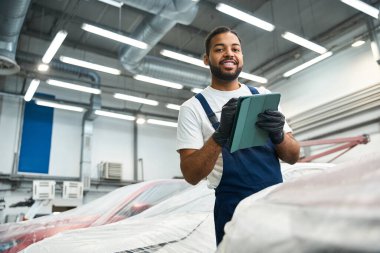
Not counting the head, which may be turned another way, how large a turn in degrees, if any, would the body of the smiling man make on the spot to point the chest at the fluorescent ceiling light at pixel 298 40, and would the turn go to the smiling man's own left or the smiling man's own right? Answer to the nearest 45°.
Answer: approximately 135° to the smiling man's own left

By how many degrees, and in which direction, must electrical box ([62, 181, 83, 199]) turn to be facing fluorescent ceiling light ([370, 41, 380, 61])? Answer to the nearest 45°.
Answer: approximately 45° to its left

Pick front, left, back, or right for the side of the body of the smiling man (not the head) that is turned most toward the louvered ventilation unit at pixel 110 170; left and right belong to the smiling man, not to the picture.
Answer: back

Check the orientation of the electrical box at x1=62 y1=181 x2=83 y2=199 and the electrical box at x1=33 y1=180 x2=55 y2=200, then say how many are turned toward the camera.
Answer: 2

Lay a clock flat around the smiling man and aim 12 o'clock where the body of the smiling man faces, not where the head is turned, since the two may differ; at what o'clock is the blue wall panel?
The blue wall panel is roughly at 6 o'clock from the smiling man.

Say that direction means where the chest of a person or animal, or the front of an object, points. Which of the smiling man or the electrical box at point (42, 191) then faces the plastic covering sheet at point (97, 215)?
the electrical box

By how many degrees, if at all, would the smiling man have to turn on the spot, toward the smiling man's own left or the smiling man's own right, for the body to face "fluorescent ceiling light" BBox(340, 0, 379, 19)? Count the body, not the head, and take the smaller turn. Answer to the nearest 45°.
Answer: approximately 90° to the smiling man's own left

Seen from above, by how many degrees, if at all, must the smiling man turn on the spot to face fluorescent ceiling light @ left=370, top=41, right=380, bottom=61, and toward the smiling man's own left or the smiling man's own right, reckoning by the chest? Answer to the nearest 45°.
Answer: approximately 90° to the smiling man's own left

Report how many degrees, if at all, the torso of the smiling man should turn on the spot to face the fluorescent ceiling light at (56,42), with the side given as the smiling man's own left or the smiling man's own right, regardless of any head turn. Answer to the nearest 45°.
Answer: approximately 180°

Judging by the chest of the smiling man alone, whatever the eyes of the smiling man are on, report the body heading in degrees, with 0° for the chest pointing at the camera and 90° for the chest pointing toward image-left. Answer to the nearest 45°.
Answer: approximately 315°

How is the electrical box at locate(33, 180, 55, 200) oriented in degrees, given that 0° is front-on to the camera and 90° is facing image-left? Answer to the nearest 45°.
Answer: approximately 0°
